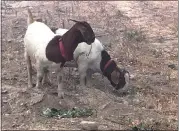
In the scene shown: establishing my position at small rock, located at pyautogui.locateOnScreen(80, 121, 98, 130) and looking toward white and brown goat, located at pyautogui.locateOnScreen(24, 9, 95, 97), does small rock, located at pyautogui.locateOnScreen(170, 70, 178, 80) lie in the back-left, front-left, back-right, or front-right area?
front-right

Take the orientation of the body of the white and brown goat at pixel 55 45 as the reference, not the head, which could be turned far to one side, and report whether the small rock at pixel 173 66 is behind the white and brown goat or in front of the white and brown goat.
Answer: in front

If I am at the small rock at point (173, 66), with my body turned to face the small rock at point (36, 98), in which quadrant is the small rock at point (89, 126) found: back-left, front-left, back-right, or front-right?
front-left

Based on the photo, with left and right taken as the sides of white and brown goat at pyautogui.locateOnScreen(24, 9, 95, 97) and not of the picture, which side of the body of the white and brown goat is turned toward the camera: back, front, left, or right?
right

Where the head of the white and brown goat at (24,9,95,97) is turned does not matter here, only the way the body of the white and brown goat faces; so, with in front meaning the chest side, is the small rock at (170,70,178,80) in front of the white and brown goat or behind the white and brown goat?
in front

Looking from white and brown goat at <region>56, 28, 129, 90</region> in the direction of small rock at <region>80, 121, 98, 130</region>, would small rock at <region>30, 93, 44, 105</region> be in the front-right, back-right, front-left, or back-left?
front-right

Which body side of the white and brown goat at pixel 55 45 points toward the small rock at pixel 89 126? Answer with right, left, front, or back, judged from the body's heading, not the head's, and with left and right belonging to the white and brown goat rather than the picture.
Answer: right
